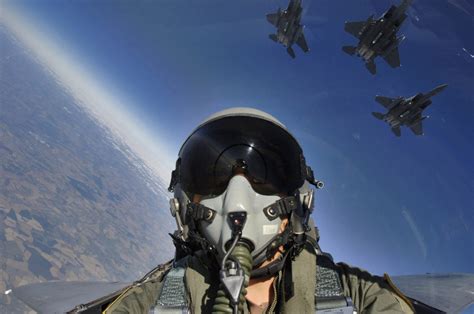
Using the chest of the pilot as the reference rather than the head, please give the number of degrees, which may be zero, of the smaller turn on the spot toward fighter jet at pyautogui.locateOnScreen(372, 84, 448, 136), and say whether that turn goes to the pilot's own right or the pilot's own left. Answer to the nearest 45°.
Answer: approximately 135° to the pilot's own left

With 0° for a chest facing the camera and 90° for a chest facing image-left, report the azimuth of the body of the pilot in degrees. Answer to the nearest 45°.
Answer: approximately 0°
